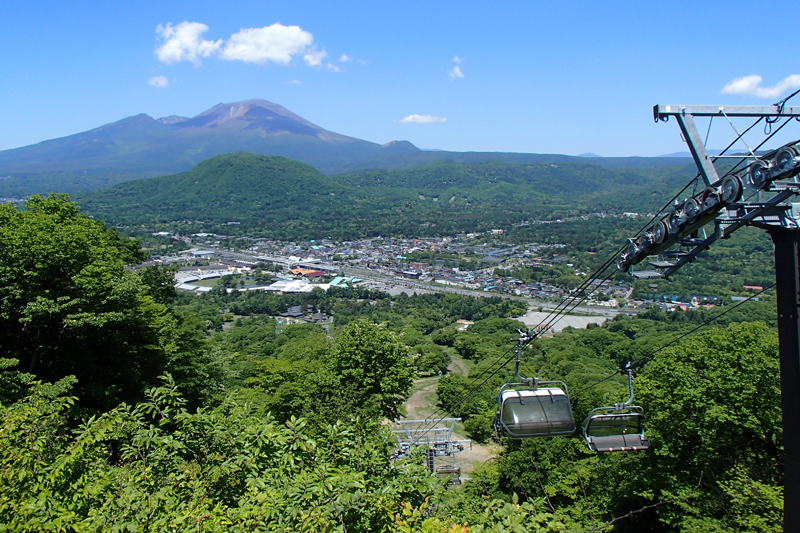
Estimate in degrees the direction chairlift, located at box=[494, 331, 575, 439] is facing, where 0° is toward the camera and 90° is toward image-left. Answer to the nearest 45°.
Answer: approximately 315°

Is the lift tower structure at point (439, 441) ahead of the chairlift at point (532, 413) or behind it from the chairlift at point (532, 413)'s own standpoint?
behind

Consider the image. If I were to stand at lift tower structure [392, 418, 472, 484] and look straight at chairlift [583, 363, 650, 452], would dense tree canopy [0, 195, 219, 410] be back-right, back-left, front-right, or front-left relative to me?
front-right

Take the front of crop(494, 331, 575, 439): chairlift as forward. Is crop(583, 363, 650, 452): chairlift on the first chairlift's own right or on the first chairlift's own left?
on the first chairlift's own left

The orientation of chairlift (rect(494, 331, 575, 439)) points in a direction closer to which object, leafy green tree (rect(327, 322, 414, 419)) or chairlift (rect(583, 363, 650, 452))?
the chairlift

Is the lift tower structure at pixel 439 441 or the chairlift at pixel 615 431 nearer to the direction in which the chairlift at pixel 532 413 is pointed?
the chairlift

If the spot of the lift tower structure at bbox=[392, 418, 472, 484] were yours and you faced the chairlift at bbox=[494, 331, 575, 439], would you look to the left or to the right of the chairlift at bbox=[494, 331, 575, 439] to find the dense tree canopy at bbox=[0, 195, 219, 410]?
right
